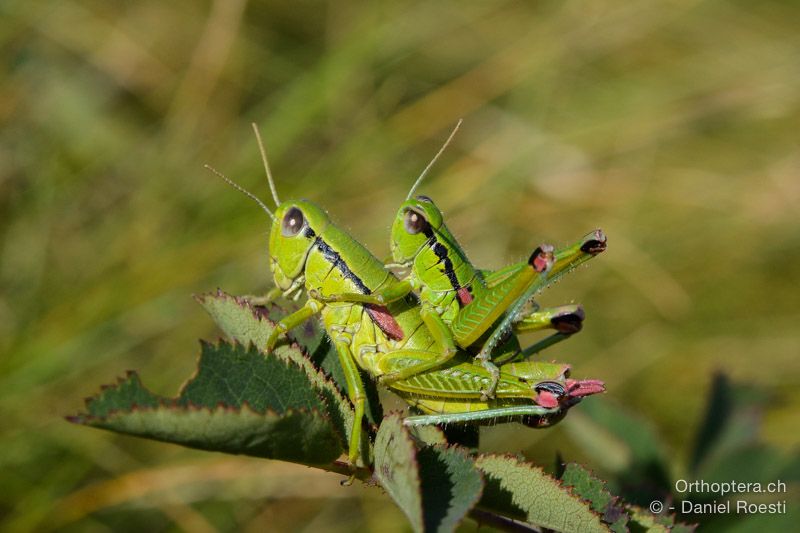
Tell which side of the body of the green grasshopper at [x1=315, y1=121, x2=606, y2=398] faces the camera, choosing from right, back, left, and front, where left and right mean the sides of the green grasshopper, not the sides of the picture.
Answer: left

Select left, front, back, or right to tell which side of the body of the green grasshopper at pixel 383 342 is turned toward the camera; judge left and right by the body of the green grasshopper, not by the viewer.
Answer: left

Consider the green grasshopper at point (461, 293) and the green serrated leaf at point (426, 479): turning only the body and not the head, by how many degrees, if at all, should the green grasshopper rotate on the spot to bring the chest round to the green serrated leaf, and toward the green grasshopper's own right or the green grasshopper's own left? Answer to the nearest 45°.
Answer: approximately 90° to the green grasshopper's own left
